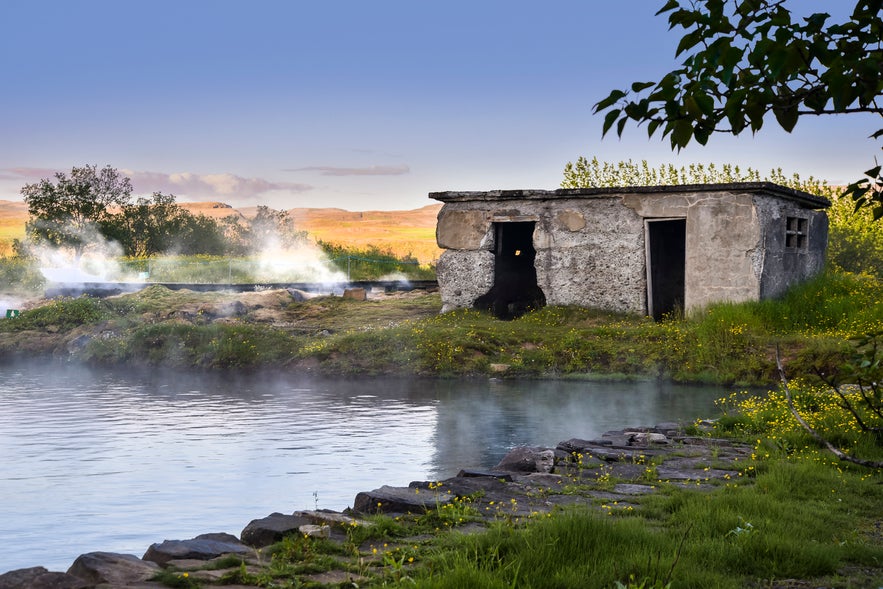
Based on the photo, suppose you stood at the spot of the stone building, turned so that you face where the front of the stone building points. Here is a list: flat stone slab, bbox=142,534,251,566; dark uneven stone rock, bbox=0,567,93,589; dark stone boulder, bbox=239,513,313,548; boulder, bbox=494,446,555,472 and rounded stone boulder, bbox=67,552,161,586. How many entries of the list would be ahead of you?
5

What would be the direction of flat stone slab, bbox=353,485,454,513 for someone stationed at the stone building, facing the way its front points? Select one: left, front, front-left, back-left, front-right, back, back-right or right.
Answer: front

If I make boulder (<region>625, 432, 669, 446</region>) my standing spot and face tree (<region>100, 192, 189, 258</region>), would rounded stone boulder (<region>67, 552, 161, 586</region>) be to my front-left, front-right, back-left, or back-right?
back-left

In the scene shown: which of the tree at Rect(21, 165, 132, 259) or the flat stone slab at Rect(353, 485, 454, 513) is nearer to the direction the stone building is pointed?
the flat stone slab

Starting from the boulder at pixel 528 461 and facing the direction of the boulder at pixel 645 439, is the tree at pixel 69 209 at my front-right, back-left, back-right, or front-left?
front-left

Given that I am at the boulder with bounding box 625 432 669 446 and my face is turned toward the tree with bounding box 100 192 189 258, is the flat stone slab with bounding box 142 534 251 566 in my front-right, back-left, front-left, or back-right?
back-left

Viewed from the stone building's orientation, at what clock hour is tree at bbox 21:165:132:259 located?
The tree is roughly at 4 o'clock from the stone building.

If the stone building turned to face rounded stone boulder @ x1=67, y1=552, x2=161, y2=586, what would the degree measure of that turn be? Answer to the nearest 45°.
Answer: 0° — it already faces it

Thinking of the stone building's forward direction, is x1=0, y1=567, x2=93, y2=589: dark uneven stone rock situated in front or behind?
in front

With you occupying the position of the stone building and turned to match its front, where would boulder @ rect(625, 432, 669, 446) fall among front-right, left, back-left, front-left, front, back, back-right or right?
front

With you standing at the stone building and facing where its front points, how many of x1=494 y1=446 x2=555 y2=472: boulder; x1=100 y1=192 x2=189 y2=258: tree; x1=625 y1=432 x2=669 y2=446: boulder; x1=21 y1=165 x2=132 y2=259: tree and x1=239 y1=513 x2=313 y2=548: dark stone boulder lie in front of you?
3

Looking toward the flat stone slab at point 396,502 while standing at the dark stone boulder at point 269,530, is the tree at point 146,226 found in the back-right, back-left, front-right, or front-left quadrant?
front-left

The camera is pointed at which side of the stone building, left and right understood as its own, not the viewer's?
front

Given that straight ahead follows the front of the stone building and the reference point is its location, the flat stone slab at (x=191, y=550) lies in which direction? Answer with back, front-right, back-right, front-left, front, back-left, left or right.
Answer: front

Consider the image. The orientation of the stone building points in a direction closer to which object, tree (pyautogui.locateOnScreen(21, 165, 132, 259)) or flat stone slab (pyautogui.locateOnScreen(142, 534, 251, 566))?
the flat stone slab

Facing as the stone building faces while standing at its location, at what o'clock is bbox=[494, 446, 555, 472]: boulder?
The boulder is roughly at 12 o'clock from the stone building.
